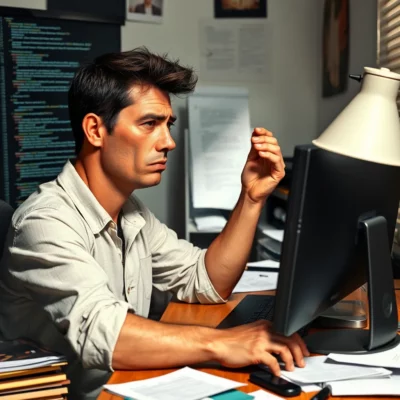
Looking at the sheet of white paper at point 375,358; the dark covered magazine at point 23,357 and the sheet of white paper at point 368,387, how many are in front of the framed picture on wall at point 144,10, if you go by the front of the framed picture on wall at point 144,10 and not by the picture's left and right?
3

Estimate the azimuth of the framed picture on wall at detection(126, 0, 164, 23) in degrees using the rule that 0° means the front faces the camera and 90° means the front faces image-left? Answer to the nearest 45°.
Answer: approximately 0°

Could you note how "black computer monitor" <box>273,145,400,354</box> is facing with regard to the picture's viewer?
facing away from the viewer and to the left of the viewer

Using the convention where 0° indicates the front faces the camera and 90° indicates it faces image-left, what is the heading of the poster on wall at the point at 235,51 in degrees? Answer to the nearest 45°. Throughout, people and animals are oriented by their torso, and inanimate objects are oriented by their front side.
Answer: approximately 0°

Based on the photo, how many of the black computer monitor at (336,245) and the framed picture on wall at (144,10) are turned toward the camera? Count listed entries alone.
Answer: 1

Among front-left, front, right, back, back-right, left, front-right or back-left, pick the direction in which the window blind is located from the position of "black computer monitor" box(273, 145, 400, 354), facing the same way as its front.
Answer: front-right

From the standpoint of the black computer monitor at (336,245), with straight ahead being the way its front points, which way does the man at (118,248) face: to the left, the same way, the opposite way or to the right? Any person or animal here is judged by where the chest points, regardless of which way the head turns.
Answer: the opposite way
